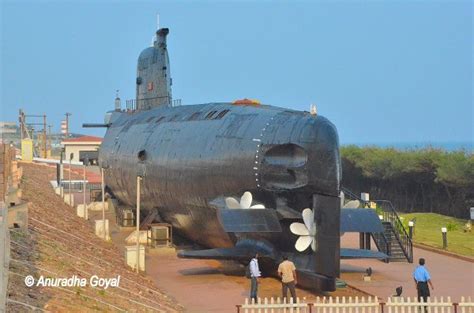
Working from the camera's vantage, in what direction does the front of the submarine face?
facing away from the viewer and to the left of the viewer

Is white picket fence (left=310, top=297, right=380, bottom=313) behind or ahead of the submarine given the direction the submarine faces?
behind

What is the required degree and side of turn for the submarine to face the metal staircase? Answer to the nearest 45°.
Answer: approximately 90° to its right

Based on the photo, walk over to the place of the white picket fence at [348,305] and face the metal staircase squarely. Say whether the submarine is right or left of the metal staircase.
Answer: left
